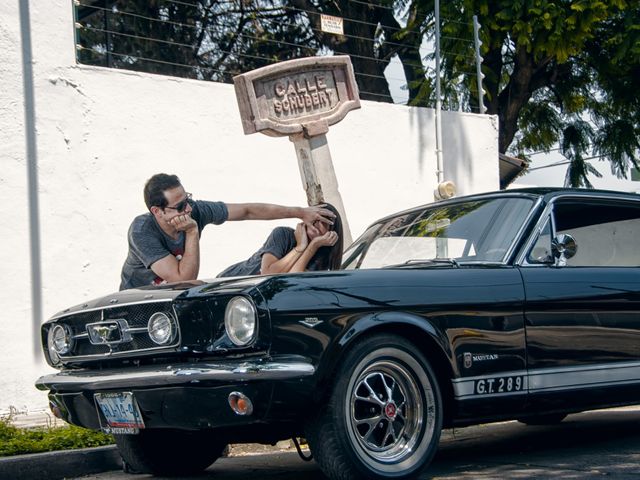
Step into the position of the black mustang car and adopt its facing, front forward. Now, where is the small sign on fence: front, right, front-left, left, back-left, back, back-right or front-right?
back-right

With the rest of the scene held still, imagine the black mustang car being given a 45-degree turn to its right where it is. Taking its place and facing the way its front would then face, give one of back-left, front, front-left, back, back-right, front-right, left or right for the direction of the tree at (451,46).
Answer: right

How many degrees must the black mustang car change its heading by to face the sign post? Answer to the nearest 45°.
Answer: approximately 135° to its right

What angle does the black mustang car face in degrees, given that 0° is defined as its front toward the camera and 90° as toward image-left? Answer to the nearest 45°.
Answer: approximately 45°

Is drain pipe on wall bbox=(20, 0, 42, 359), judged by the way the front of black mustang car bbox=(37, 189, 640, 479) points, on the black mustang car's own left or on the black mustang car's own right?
on the black mustang car's own right
